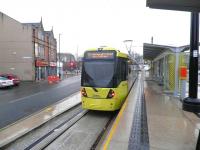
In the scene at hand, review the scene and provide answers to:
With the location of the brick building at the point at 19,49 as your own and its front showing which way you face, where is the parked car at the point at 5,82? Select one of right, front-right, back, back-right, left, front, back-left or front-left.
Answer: front-right

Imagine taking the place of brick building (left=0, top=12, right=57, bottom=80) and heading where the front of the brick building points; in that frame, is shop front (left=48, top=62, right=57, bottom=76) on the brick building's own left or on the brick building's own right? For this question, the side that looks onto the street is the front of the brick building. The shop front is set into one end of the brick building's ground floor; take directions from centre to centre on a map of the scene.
on the brick building's own left

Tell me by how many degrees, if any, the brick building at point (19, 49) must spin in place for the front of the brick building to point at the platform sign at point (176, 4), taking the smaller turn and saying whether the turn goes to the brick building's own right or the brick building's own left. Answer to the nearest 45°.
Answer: approximately 45° to the brick building's own right

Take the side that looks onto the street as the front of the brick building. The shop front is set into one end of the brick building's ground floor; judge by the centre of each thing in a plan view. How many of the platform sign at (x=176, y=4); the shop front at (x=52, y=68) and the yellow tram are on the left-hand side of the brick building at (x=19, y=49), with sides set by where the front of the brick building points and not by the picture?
1

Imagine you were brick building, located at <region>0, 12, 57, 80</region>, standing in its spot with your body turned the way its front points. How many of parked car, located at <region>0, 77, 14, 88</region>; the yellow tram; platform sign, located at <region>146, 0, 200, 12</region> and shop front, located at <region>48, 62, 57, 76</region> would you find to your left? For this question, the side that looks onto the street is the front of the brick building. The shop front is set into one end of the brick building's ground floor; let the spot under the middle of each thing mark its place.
1

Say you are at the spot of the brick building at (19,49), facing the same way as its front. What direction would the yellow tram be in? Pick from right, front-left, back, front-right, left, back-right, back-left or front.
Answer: front-right

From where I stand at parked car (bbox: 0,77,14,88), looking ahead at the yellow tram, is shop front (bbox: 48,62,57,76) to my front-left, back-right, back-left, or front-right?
back-left

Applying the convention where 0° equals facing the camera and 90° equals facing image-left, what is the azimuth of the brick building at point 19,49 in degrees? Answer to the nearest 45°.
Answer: approximately 315°

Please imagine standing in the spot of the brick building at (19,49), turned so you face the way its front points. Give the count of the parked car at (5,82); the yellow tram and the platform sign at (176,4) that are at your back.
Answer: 0
